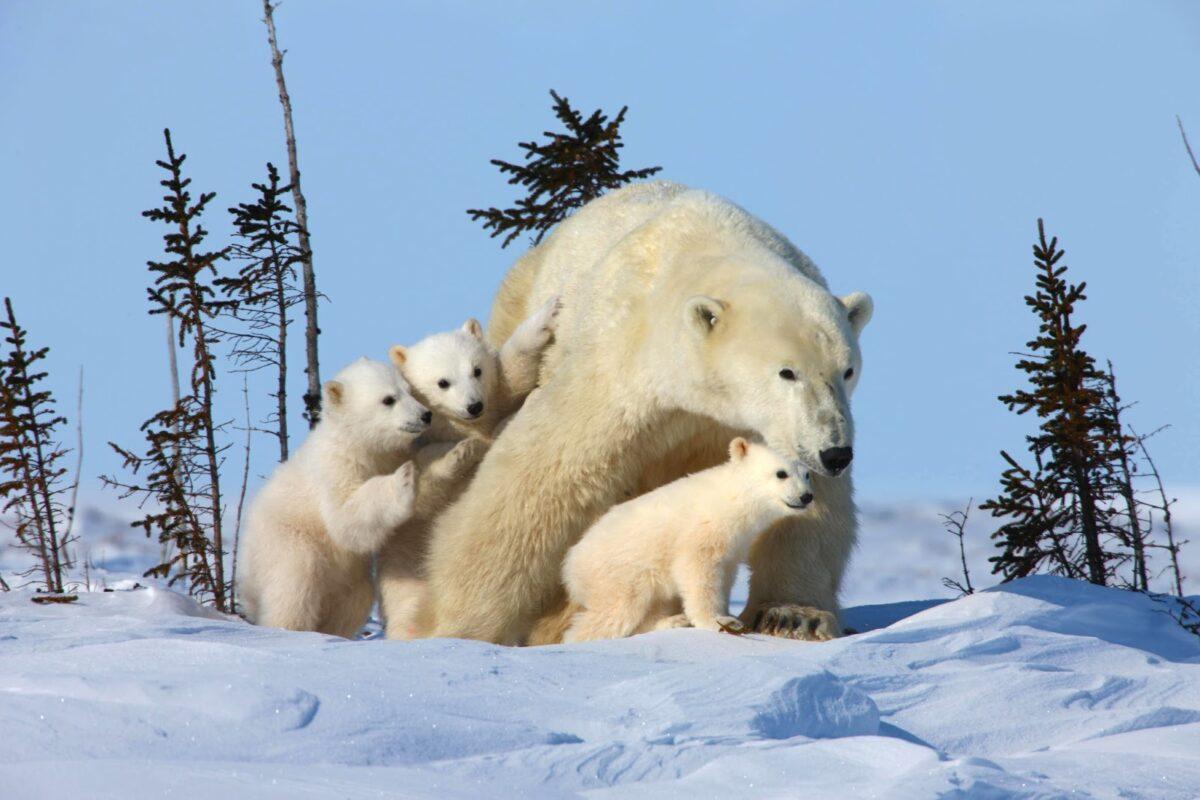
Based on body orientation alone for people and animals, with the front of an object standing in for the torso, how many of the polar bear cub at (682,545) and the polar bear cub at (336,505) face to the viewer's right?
2

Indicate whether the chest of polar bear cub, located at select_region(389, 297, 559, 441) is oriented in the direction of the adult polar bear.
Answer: yes

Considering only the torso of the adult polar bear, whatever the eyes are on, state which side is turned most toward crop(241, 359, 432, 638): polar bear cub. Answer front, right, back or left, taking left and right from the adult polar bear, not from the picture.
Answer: right

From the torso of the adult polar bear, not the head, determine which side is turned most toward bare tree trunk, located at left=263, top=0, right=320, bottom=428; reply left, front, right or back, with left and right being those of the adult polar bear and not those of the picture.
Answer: back

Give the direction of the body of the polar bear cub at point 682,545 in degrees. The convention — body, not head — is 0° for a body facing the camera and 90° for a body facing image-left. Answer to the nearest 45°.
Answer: approximately 270°

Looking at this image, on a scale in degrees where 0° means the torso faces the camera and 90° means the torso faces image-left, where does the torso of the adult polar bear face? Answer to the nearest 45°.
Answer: approximately 315°

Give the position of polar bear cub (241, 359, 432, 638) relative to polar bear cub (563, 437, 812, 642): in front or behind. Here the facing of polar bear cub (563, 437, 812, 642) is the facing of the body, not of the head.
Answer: behind

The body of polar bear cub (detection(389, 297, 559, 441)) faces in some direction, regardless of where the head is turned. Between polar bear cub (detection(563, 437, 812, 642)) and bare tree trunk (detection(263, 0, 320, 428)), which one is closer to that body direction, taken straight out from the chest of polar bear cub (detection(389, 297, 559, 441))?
the polar bear cub

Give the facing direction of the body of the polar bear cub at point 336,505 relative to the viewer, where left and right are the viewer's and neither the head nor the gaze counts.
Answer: facing to the right of the viewer

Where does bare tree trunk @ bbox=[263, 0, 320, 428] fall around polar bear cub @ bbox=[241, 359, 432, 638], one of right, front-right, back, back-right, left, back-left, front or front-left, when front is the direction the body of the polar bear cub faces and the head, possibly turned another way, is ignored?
left

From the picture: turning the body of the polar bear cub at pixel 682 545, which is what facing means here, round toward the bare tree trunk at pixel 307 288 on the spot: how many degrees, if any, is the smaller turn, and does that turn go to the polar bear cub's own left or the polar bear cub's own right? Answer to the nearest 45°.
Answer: approximately 135° to the polar bear cub's own left
